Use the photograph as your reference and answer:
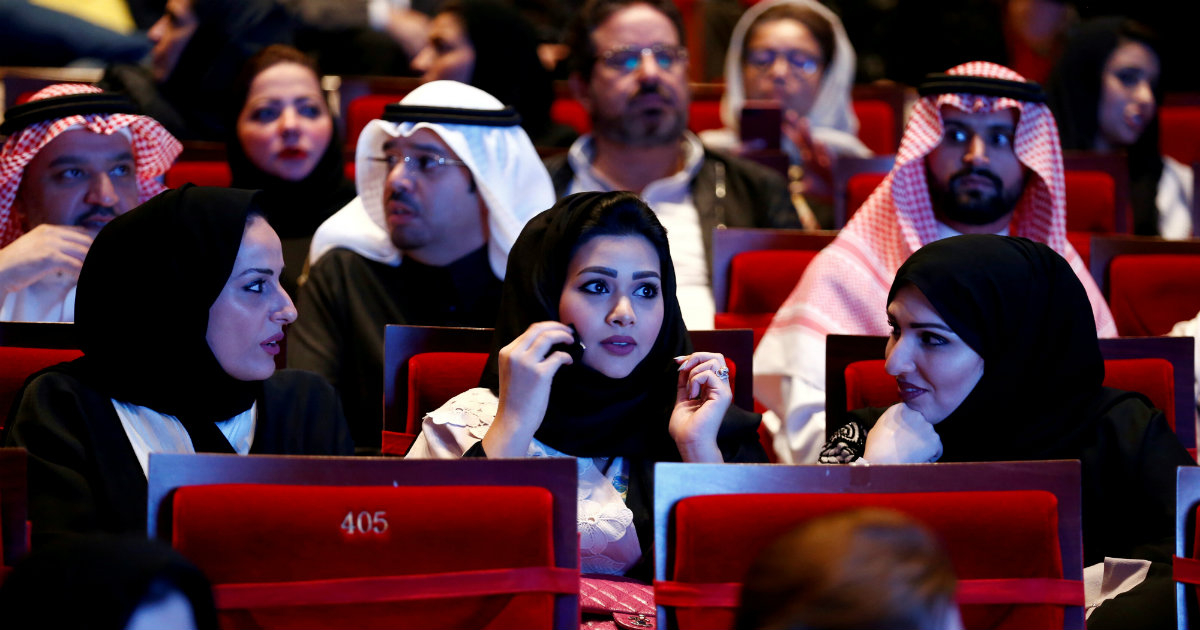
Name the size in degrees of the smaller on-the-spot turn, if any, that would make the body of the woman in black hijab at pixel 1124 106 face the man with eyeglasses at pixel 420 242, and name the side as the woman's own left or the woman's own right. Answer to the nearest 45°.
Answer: approximately 90° to the woman's own right

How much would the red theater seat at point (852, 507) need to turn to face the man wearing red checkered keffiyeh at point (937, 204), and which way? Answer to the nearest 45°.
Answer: approximately 180°

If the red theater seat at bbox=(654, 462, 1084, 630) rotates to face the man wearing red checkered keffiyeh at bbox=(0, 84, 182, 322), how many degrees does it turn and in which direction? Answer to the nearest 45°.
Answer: approximately 135° to its right

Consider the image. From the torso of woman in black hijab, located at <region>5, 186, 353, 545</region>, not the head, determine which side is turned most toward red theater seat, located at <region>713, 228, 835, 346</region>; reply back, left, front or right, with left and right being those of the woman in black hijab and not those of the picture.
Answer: left

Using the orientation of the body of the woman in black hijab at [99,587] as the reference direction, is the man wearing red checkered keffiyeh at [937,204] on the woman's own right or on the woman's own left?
on the woman's own left

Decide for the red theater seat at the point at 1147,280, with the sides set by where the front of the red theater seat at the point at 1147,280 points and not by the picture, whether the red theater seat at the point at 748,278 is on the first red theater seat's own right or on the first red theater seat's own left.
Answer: on the first red theater seat's own right

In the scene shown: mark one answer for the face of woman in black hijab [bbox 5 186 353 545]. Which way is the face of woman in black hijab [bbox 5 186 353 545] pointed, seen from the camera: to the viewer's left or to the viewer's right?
to the viewer's right

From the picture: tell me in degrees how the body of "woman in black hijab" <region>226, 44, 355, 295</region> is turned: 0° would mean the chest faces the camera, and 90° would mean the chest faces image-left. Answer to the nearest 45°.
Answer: approximately 0°
